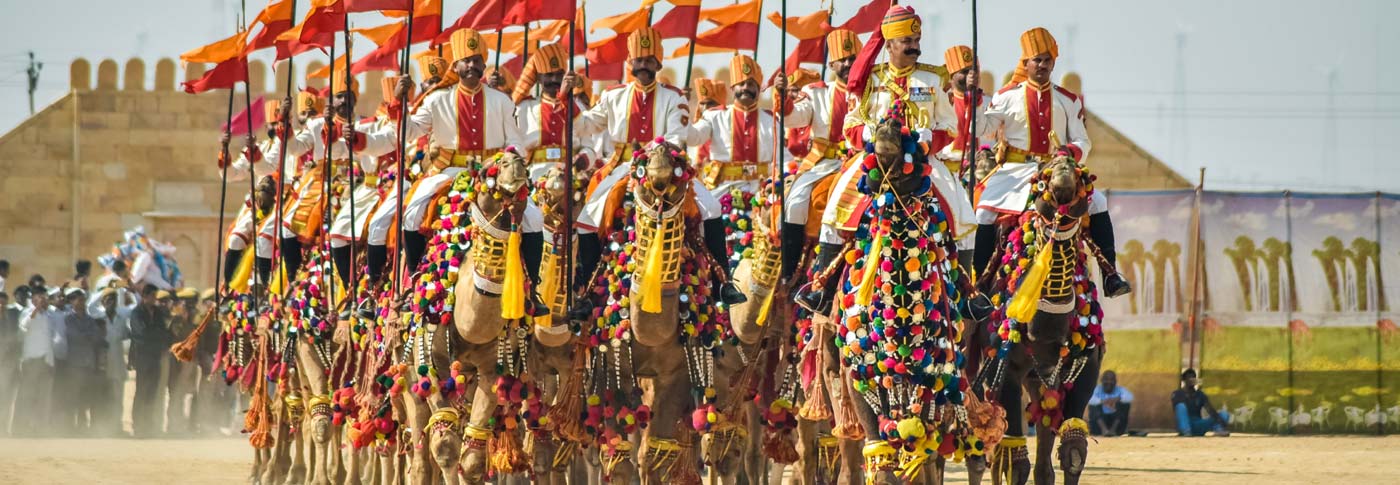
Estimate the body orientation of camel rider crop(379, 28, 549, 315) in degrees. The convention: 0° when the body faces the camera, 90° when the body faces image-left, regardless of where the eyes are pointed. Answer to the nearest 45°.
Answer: approximately 0°

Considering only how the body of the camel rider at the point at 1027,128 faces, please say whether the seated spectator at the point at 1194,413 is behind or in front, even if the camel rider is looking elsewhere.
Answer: behind

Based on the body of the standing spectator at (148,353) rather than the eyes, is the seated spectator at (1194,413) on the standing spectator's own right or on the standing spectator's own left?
on the standing spectator's own left

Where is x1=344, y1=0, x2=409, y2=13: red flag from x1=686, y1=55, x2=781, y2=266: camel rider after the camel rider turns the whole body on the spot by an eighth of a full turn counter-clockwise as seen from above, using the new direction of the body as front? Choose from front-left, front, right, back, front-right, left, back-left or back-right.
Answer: back-right

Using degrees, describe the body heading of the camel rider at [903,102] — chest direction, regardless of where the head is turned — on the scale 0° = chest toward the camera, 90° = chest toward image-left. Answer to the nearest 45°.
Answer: approximately 0°
